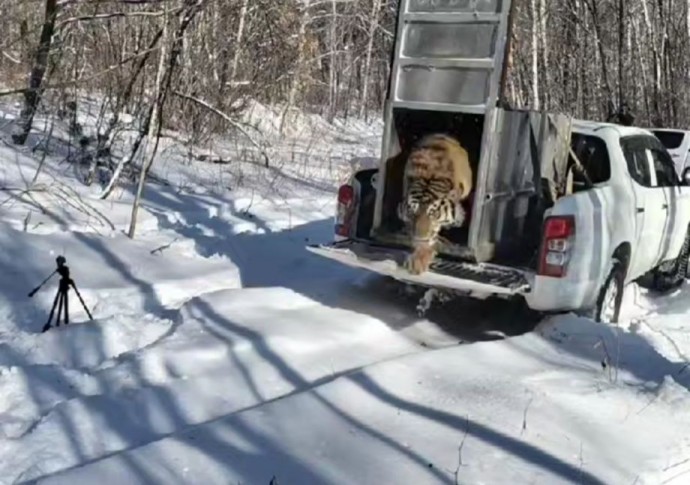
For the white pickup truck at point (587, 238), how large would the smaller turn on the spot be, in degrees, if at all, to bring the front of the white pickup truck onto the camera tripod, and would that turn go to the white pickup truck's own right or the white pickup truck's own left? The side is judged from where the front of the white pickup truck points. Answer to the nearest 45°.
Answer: approximately 135° to the white pickup truck's own left

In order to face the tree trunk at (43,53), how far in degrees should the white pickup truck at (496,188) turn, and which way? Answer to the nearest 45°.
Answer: approximately 90° to its left

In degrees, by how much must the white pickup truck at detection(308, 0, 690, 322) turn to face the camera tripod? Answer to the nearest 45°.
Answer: approximately 135° to its left

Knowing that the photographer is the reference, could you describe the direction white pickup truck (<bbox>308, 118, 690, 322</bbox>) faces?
facing away from the viewer and to the right of the viewer

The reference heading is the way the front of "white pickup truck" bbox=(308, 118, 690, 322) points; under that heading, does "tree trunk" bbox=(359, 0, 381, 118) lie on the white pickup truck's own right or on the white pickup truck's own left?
on the white pickup truck's own left

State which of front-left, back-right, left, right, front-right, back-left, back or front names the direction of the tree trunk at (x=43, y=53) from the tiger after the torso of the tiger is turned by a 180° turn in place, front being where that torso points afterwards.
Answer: front-left

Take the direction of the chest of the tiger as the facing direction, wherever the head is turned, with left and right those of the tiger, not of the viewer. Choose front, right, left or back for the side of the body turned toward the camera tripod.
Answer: right

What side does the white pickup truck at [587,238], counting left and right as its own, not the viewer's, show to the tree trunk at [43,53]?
left

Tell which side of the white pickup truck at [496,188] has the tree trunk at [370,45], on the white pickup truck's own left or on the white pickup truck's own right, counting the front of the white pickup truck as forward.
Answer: on the white pickup truck's own left

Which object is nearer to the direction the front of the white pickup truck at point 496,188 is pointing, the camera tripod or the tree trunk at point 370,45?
the tree trunk

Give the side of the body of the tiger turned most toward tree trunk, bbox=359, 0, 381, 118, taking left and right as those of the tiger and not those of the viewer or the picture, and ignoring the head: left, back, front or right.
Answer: back
